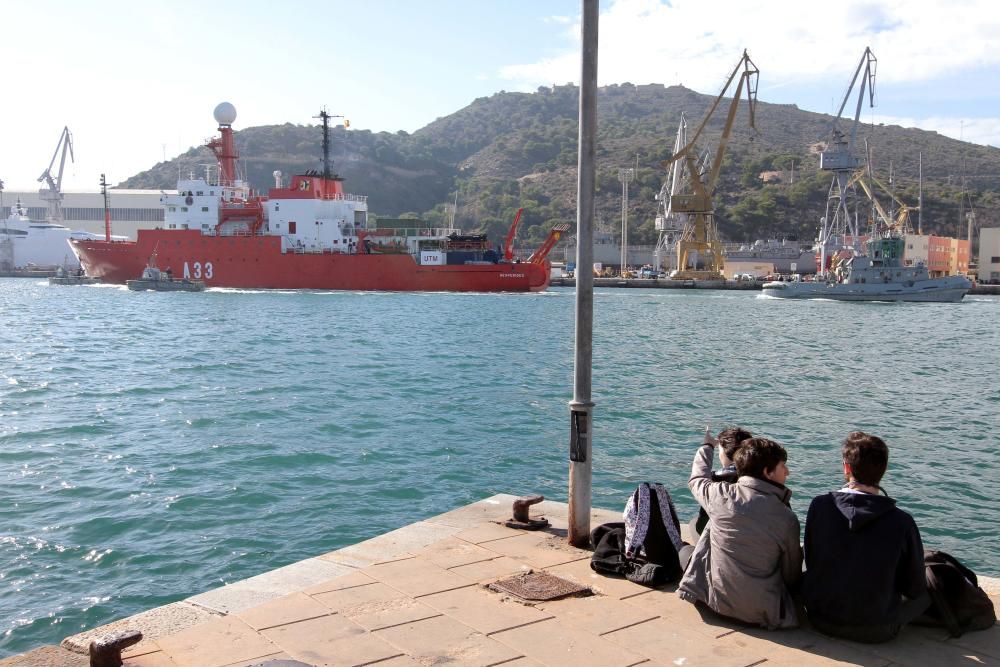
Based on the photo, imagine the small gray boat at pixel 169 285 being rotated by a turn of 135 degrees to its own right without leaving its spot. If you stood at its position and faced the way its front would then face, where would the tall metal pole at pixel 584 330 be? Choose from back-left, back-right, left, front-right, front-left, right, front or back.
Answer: back-right

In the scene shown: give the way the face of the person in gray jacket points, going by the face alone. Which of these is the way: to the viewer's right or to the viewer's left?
to the viewer's right

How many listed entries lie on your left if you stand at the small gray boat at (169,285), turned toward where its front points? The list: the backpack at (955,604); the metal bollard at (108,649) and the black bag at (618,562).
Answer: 3

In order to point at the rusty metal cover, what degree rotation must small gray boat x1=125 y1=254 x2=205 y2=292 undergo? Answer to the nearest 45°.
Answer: approximately 90° to its left

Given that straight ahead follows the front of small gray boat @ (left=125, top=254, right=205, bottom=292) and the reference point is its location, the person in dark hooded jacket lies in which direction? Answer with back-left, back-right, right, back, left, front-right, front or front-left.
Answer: left

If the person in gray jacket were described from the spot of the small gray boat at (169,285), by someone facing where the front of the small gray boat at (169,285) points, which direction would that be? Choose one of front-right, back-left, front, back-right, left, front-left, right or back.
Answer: left

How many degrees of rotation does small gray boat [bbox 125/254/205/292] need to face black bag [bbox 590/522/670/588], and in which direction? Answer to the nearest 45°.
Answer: approximately 90° to its left

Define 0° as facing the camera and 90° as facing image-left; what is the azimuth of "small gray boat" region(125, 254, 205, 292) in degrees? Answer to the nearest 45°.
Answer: approximately 90°

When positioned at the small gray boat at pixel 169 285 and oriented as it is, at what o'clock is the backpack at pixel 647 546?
The backpack is roughly at 9 o'clock from the small gray boat.

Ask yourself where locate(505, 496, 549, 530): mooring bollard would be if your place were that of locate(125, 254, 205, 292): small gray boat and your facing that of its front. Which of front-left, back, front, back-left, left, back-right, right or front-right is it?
left

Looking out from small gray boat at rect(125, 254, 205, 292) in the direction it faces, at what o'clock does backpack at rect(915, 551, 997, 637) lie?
The backpack is roughly at 9 o'clock from the small gray boat.
